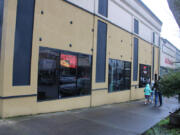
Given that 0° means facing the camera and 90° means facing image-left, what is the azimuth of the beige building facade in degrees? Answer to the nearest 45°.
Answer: approximately 315°

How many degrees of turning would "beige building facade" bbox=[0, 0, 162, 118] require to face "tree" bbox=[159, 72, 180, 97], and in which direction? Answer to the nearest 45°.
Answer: approximately 45° to its left
